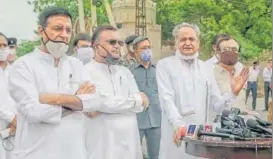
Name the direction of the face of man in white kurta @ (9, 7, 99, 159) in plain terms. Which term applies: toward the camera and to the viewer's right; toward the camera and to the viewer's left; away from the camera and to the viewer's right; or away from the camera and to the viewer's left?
toward the camera and to the viewer's right

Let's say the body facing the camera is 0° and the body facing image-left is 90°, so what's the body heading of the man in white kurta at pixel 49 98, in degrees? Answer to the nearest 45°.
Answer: approximately 315°

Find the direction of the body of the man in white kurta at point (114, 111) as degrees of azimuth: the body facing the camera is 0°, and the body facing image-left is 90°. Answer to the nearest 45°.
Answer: approximately 315°

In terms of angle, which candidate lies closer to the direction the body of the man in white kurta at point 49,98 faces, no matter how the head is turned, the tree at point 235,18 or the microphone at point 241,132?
the microphone

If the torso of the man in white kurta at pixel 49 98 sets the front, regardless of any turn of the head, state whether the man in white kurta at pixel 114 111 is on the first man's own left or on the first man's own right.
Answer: on the first man's own left

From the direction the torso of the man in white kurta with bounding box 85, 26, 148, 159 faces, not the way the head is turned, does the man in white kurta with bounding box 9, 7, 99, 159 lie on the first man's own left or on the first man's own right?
on the first man's own right

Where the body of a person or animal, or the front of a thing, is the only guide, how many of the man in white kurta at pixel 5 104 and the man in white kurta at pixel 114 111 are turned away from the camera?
0
